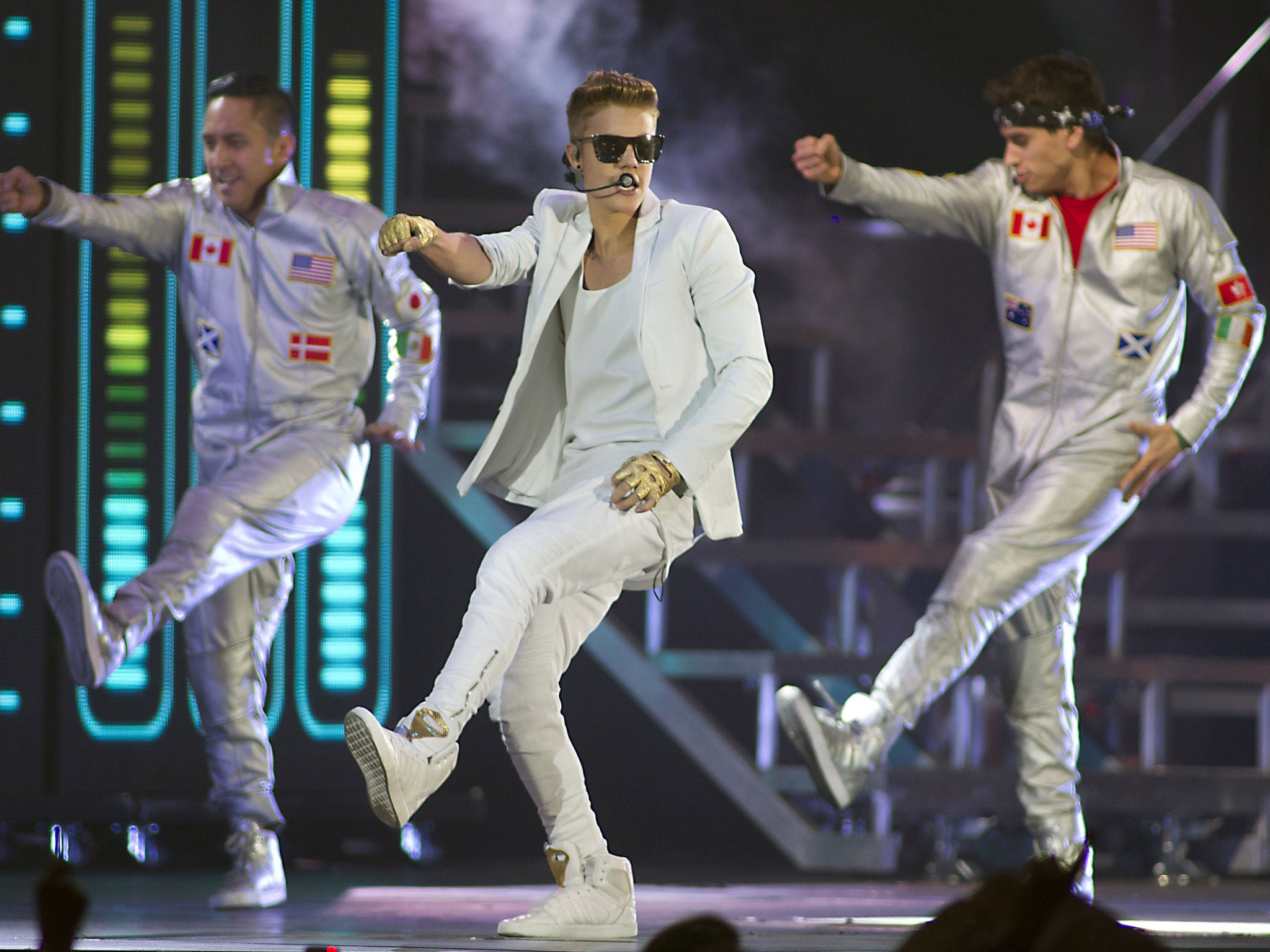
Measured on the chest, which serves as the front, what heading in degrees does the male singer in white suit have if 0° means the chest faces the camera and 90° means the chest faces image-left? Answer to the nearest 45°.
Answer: approximately 45°

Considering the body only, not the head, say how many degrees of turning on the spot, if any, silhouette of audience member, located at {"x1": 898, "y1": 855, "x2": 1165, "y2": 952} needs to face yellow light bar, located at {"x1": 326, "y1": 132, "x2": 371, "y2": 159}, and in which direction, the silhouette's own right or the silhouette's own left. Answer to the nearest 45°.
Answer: approximately 45° to the silhouette's own left

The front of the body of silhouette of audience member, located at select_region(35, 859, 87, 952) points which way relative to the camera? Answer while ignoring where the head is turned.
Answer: away from the camera

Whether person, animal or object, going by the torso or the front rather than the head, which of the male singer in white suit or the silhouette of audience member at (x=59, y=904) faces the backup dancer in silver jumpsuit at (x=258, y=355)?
the silhouette of audience member

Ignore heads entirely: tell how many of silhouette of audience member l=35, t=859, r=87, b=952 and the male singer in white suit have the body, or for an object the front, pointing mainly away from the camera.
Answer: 1

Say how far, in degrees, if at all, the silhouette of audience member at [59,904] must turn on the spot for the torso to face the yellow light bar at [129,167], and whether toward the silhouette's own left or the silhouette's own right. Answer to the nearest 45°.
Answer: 0° — they already face it

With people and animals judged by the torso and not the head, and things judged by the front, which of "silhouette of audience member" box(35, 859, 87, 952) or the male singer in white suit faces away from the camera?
the silhouette of audience member

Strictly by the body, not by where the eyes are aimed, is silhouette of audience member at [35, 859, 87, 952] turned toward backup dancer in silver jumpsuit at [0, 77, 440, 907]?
yes

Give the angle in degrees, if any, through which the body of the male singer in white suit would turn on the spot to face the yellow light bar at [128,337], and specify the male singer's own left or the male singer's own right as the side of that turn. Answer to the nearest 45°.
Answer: approximately 90° to the male singer's own right

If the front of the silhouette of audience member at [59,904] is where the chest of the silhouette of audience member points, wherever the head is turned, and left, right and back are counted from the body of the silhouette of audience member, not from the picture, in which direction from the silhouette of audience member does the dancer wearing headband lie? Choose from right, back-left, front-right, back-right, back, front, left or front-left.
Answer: front-right

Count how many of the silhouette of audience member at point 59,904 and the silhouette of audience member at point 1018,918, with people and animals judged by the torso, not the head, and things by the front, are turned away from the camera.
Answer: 2

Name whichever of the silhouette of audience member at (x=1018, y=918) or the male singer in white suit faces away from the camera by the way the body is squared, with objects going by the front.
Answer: the silhouette of audience member

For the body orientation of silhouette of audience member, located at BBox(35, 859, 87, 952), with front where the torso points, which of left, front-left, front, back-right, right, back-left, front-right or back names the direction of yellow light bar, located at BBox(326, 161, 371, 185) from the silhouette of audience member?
front

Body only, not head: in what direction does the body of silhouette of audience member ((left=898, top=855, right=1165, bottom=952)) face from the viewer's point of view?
away from the camera

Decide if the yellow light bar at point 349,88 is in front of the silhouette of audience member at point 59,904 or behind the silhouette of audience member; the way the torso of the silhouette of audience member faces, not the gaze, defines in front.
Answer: in front

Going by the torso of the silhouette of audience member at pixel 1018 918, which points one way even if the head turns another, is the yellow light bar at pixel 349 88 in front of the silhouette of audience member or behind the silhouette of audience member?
in front

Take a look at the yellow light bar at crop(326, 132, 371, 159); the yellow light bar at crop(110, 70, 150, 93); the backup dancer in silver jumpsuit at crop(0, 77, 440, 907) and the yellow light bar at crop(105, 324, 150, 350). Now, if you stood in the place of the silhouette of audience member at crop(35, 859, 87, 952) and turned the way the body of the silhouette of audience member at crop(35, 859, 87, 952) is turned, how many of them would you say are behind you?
0

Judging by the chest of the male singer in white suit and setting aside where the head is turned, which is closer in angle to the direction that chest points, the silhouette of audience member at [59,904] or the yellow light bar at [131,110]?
the silhouette of audience member
